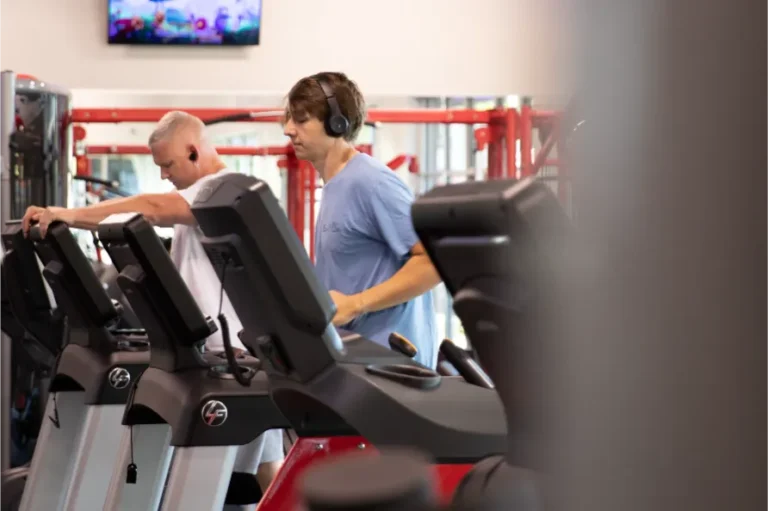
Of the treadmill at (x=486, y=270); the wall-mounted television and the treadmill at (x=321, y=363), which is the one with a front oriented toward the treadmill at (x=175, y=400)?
the wall-mounted television

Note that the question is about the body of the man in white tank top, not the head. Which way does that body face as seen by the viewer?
to the viewer's left

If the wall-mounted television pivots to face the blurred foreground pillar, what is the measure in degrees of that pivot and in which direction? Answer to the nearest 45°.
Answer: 0° — it already faces it

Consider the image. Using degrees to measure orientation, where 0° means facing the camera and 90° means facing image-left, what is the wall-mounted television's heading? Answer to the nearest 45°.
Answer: approximately 0°

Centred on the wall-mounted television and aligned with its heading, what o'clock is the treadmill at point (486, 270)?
The treadmill is roughly at 12 o'clock from the wall-mounted television.

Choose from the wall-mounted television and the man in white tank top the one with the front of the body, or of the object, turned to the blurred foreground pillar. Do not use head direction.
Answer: the wall-mounted television
